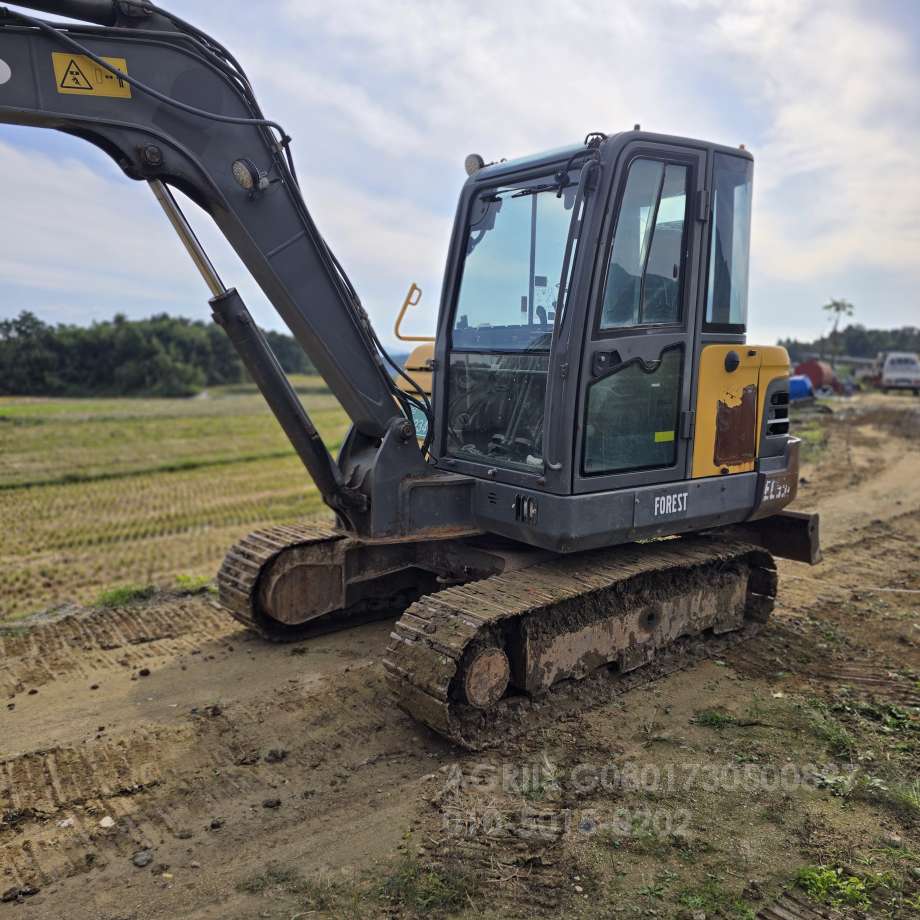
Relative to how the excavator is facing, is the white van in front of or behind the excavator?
behind

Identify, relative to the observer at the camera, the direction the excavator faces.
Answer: facing the viewer and to the left of the viewer
